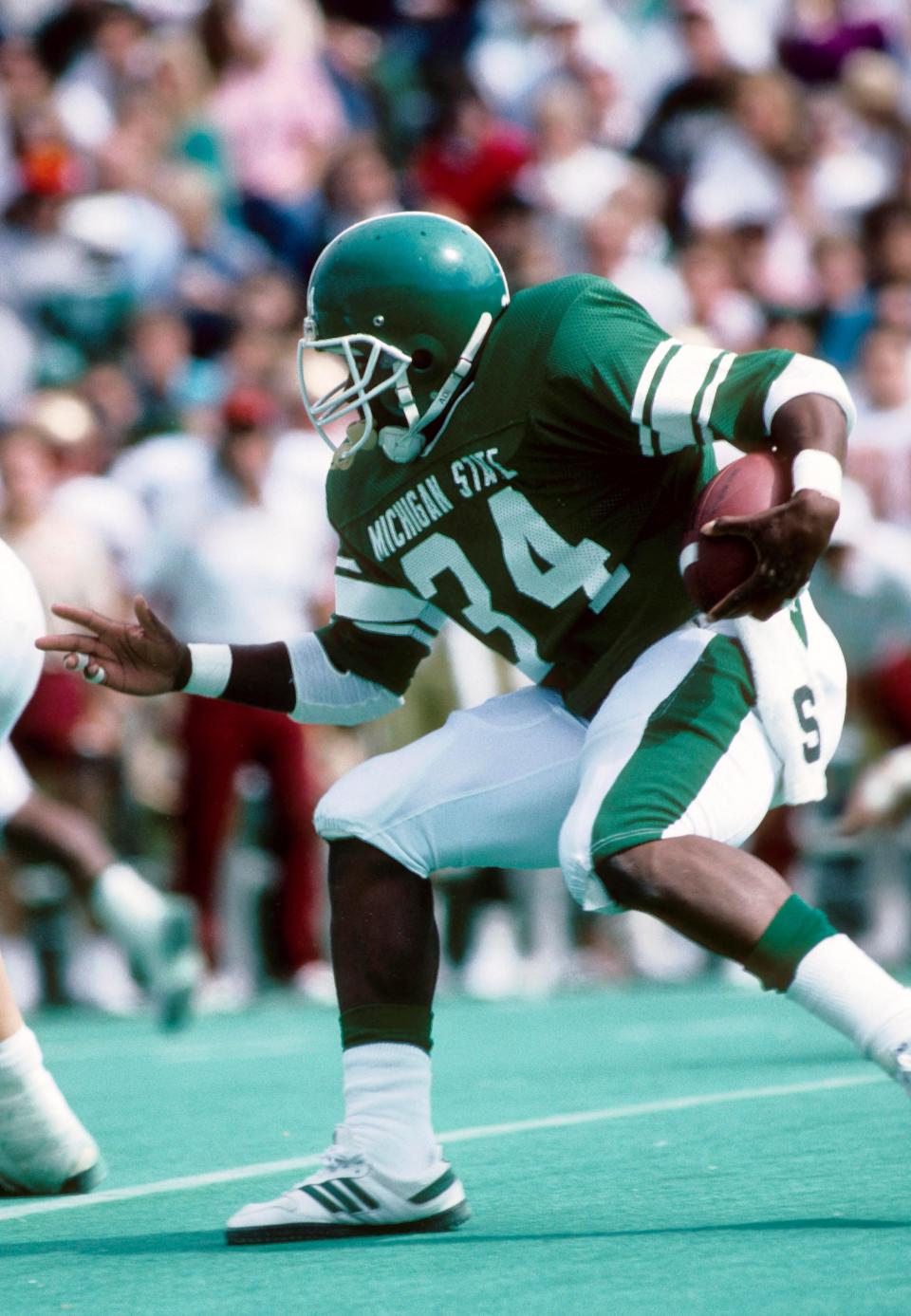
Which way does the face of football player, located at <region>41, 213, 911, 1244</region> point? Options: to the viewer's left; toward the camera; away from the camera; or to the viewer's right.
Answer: to the viewer's left

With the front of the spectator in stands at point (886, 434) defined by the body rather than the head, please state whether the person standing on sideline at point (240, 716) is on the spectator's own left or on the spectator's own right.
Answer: on the spectator's own right

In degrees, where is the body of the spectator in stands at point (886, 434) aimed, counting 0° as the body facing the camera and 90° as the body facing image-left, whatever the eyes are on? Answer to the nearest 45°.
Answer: approximately 0°

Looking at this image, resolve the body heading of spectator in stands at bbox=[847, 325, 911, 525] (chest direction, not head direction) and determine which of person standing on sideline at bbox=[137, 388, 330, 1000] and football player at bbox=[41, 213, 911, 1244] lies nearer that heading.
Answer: the football player

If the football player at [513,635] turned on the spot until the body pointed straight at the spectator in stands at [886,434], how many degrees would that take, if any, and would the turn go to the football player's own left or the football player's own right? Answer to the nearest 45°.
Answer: approximately 135° to the football player's own right

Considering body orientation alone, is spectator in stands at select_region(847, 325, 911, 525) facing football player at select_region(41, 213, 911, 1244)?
yes

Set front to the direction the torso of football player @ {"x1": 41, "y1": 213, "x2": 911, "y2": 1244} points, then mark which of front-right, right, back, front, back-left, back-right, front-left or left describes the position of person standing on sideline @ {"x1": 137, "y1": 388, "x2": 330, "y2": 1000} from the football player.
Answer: back-right

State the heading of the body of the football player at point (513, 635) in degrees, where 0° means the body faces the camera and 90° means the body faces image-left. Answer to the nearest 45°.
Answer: approximately 45°
